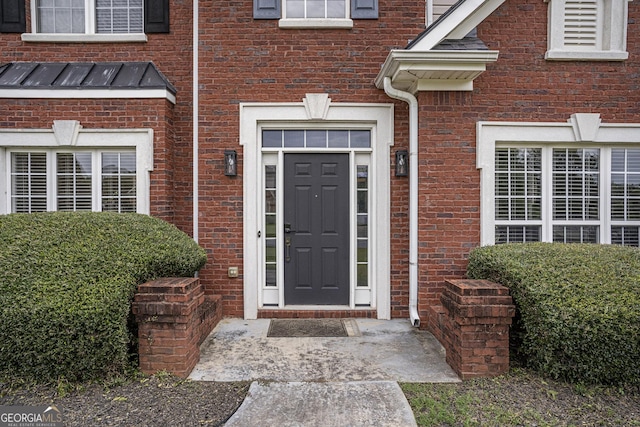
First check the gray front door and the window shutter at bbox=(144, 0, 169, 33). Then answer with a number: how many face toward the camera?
2

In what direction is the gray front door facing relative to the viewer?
toward the camera

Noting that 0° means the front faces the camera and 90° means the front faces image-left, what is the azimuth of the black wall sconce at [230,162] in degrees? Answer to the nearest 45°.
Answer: approximately 0°

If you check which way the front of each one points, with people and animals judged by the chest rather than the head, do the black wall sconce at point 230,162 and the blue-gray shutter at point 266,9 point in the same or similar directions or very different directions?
same or similar directions

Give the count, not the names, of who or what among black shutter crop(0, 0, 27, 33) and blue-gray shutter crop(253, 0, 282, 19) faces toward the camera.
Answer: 2

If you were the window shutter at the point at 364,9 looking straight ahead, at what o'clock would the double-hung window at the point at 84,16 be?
The double-hung window is roughly at 3 o'clock from the window shutter.

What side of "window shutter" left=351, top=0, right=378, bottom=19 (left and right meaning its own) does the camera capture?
front

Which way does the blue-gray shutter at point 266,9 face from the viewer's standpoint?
toward the camera

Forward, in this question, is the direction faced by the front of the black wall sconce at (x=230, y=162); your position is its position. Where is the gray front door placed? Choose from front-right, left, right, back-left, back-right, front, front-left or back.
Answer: left

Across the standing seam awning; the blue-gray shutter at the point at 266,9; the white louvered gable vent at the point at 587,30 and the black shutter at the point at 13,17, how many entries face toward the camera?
4

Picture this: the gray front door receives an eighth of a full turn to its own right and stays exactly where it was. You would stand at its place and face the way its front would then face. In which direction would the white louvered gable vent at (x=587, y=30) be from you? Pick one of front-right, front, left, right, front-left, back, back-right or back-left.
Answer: back-left
